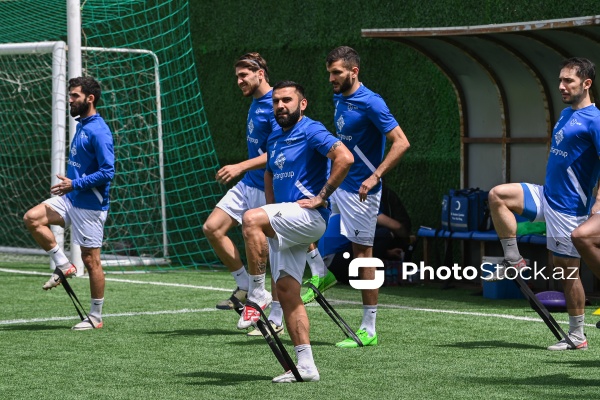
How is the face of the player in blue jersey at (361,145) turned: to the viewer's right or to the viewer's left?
to the viewer's left

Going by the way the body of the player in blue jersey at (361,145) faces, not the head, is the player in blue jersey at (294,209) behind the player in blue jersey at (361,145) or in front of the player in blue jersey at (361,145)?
in front

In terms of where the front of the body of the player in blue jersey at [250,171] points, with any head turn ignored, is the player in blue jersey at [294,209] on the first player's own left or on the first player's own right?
on the first player's own left

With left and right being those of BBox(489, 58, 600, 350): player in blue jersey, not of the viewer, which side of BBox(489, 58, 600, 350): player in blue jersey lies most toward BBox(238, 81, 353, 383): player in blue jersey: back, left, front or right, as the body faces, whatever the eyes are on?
front

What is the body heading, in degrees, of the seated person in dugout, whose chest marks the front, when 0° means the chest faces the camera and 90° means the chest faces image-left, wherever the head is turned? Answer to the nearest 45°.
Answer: approximately 45°

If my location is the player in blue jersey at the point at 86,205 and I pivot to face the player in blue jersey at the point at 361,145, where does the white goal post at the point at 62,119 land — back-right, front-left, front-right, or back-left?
back-left

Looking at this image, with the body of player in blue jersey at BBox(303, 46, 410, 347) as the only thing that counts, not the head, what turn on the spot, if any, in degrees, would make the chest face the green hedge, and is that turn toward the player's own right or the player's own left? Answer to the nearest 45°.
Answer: approximately 135° to the player's own right

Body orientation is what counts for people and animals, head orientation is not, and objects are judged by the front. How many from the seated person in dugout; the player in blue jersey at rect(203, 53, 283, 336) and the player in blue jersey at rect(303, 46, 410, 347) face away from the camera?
0

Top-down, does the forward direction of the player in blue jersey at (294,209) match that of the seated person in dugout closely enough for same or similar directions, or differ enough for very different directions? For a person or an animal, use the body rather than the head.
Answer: same or similar directions

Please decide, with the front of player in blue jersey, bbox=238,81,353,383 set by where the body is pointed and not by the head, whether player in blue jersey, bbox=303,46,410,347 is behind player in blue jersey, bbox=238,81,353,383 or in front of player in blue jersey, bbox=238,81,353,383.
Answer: behind

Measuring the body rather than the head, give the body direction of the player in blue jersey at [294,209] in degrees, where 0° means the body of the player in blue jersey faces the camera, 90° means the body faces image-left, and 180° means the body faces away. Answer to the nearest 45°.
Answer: approximately 45°

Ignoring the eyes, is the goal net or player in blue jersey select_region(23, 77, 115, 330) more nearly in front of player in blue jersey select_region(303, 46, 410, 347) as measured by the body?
the player in blue jersey
